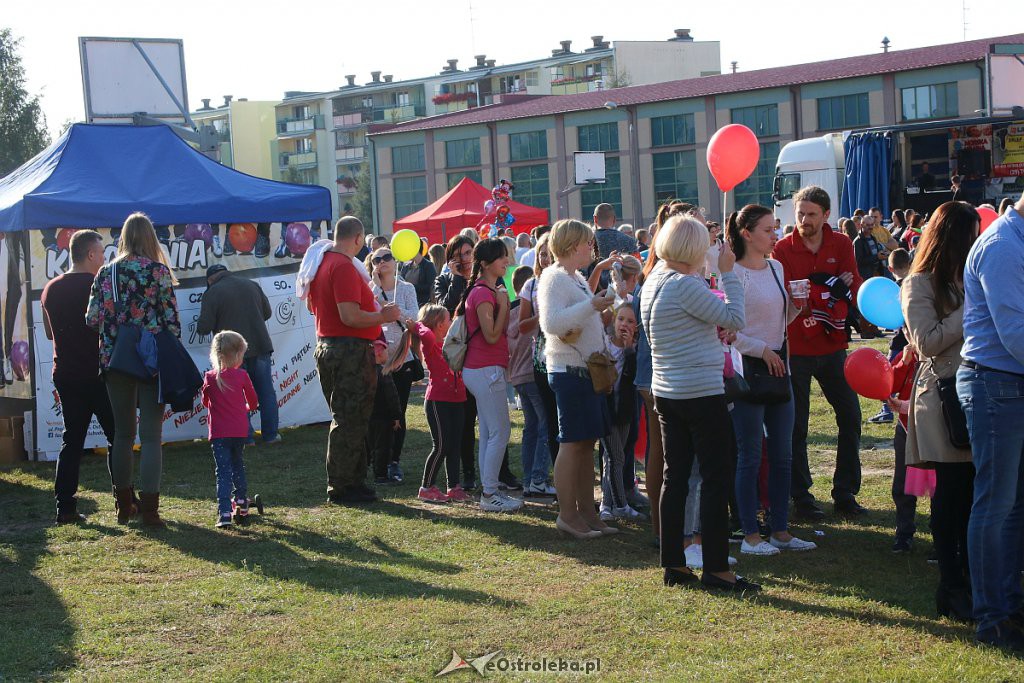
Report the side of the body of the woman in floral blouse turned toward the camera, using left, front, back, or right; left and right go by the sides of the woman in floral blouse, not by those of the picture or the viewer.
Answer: back

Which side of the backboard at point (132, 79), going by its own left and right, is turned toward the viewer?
back

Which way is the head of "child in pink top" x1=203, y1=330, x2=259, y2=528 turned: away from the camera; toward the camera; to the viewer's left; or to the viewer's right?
away from the camera

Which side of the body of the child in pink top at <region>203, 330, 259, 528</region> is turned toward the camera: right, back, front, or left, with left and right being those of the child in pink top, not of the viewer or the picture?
back
